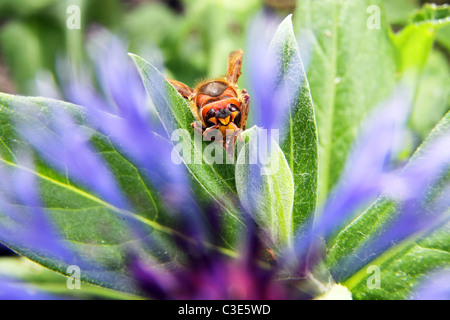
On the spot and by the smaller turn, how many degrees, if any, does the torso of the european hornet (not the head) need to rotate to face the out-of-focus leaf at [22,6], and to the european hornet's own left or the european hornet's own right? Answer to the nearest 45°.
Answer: approximately 135° to the european hornet's own right

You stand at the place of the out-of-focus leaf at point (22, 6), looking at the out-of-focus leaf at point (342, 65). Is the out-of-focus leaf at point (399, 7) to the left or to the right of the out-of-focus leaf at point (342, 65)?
left

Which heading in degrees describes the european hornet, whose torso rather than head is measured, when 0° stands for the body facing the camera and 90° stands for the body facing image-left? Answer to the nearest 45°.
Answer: approximately 0°
